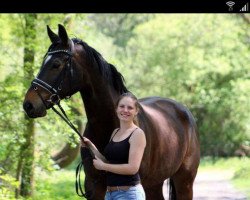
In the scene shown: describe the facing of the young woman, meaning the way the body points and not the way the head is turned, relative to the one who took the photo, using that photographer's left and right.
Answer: facing the viewer and to the left of the viewer

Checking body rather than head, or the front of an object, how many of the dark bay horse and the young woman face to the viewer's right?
0

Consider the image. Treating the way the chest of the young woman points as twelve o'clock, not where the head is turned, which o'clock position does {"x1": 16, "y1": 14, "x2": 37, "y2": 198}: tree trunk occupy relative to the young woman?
The tree trunk is roughly at 4 o'clock from the young woman.
